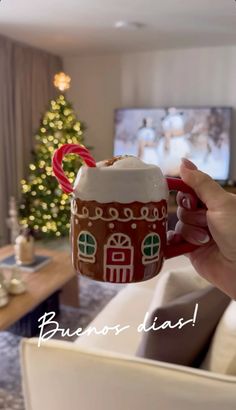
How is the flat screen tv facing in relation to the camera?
toward the camera

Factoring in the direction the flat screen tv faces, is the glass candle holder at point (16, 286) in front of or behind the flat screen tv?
in front

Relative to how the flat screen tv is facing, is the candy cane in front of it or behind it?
in front

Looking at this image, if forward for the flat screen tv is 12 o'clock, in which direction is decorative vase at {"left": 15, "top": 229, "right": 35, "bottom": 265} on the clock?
The decorative vase is roughly at 1 o'clock from the flat screen tv.

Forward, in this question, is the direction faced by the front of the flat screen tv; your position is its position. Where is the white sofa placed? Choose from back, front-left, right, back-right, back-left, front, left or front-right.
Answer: front

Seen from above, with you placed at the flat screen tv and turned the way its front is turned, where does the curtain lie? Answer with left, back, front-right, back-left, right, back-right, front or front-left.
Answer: right

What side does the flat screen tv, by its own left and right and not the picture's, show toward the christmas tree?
right

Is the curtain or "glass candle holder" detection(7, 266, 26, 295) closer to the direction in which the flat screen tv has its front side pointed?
the glass candle holder

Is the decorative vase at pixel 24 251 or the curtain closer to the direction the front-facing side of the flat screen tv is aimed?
the decorative vase

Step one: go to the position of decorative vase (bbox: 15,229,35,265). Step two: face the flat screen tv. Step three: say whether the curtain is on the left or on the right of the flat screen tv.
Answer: left
